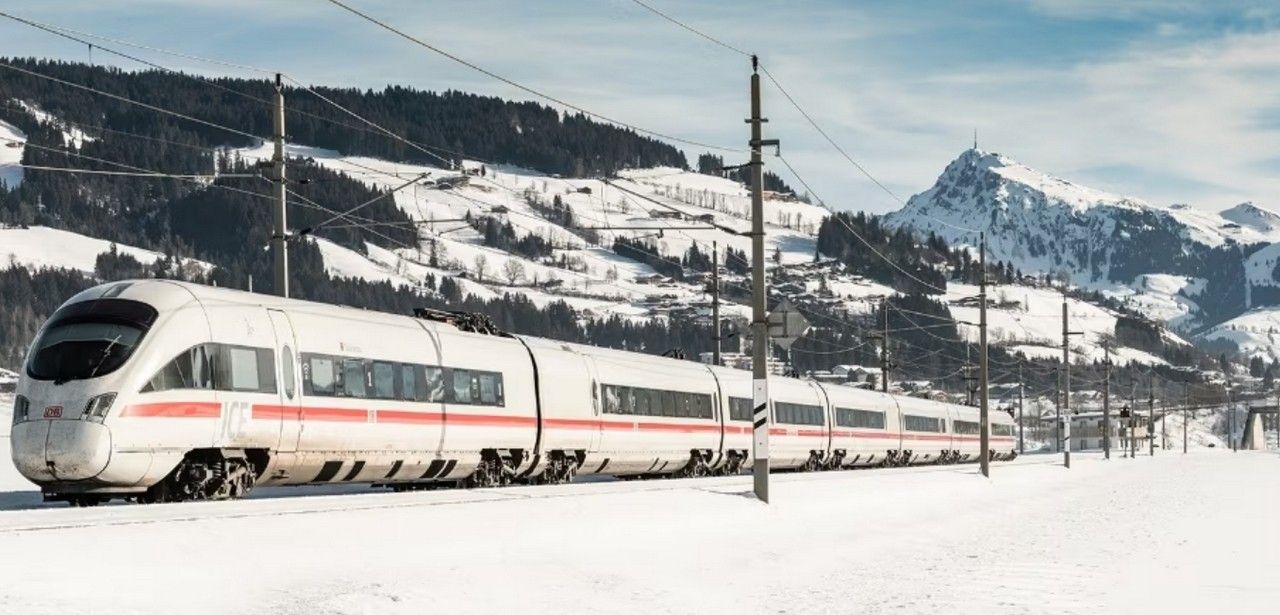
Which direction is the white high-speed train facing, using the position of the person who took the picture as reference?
facing the viewer and to the left of the viewer
